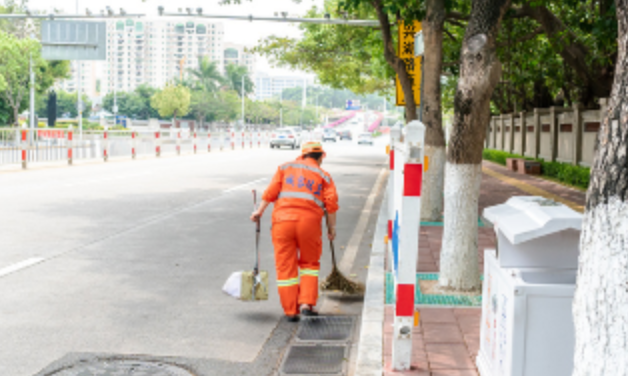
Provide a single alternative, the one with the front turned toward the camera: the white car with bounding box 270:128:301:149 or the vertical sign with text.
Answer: the vertical sign with text

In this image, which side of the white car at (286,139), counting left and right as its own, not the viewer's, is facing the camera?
back

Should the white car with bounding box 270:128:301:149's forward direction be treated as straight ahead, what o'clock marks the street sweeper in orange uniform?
The street sweeper in orange uniform is roughly at 6 o'clock from the white car.

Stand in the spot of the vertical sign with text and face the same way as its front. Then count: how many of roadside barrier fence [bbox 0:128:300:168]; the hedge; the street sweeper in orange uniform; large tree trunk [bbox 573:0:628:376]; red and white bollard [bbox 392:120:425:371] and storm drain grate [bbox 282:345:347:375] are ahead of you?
4

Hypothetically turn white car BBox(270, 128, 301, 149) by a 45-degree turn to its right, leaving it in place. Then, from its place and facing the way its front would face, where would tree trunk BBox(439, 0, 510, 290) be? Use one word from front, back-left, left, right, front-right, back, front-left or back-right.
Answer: back-right

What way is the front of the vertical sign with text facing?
toward the camera

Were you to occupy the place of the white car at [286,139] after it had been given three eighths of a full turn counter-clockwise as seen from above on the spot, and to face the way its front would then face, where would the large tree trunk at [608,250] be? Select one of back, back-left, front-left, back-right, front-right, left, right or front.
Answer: front-left

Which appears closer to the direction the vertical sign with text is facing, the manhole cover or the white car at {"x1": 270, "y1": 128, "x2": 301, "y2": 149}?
the manhole cover

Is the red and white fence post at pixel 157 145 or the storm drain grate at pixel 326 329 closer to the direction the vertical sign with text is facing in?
the storm drain grate

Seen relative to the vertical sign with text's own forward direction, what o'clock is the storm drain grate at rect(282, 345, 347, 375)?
The storm drain grate is roughly at 12 o'clock from the vertical sign with text.

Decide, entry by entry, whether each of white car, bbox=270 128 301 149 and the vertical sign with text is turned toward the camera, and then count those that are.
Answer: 1

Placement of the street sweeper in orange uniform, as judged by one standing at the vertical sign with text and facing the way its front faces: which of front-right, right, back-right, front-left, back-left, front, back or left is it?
front

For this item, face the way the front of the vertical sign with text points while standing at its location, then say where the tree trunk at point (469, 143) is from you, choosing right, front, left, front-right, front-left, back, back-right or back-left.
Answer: front

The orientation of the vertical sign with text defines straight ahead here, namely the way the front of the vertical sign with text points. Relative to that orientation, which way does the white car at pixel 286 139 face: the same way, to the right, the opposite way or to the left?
the opposite way

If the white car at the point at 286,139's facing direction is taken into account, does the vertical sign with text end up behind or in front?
behind

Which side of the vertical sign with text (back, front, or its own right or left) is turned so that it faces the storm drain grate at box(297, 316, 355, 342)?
front

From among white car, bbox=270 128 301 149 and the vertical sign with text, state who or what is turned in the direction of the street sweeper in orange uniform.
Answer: the vertical sign with text
